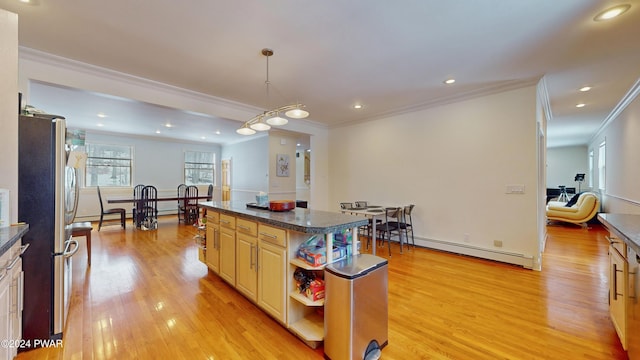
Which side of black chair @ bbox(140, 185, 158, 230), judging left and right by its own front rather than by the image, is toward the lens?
back

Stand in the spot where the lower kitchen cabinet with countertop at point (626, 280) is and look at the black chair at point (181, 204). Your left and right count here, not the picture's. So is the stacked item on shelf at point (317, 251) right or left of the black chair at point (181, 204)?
left

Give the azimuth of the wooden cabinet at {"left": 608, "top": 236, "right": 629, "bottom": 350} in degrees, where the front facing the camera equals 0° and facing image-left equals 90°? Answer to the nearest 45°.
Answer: approximately 90°

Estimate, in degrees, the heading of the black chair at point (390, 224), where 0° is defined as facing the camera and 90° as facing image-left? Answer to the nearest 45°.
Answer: approximately 135°

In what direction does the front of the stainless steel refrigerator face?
to the viewer's right

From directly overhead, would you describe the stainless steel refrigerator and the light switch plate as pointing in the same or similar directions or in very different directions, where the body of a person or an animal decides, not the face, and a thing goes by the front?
very different directions

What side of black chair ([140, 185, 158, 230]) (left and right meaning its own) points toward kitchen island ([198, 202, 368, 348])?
back

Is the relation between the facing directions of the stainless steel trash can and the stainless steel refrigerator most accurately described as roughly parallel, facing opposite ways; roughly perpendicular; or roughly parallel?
roughly perpendicular

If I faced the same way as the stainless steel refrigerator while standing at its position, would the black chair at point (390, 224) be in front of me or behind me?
in front

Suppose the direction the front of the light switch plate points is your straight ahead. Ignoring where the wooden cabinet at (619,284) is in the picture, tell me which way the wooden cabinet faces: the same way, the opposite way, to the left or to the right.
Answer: to the right

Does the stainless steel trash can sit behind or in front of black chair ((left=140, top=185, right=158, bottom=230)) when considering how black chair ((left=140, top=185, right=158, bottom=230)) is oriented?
behind

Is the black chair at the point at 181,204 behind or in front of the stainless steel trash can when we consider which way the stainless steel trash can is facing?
behind

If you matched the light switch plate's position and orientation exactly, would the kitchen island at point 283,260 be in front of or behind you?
in front
